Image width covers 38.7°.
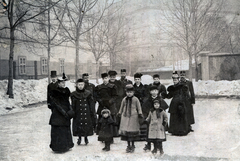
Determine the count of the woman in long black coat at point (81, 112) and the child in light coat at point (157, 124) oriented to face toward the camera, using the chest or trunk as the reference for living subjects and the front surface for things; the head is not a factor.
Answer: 2

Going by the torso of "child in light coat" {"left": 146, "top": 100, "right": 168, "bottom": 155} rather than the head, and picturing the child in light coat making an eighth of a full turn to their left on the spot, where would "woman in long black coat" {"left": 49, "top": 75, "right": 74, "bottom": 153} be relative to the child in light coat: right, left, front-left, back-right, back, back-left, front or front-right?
back-right

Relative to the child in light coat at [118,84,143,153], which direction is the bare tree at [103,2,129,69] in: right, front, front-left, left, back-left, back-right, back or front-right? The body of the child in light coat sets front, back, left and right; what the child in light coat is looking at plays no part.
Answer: back

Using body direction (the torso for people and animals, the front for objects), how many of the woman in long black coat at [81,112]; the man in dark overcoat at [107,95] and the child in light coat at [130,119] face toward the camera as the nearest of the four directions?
3

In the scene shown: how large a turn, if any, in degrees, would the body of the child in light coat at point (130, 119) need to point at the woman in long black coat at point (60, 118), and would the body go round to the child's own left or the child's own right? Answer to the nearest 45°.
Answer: approximately 90° to the child's own right

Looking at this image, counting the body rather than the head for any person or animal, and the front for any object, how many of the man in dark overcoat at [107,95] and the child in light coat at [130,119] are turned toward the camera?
2

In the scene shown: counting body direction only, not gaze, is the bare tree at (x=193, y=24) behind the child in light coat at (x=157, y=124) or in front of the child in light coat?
behind
